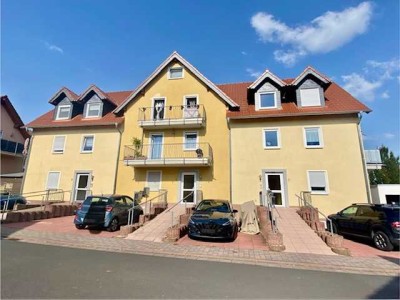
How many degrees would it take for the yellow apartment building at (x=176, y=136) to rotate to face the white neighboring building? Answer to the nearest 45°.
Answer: approximately 90° to its left

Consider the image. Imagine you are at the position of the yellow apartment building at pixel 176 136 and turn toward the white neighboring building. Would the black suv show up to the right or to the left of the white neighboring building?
right

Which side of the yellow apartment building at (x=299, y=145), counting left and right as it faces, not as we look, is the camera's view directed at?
front

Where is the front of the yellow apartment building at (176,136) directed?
toward the camera

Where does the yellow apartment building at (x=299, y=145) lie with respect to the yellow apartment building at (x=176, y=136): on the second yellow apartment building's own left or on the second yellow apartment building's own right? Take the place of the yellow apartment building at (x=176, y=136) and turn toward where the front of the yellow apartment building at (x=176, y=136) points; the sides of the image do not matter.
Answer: on the second yellow apartment building's own left
